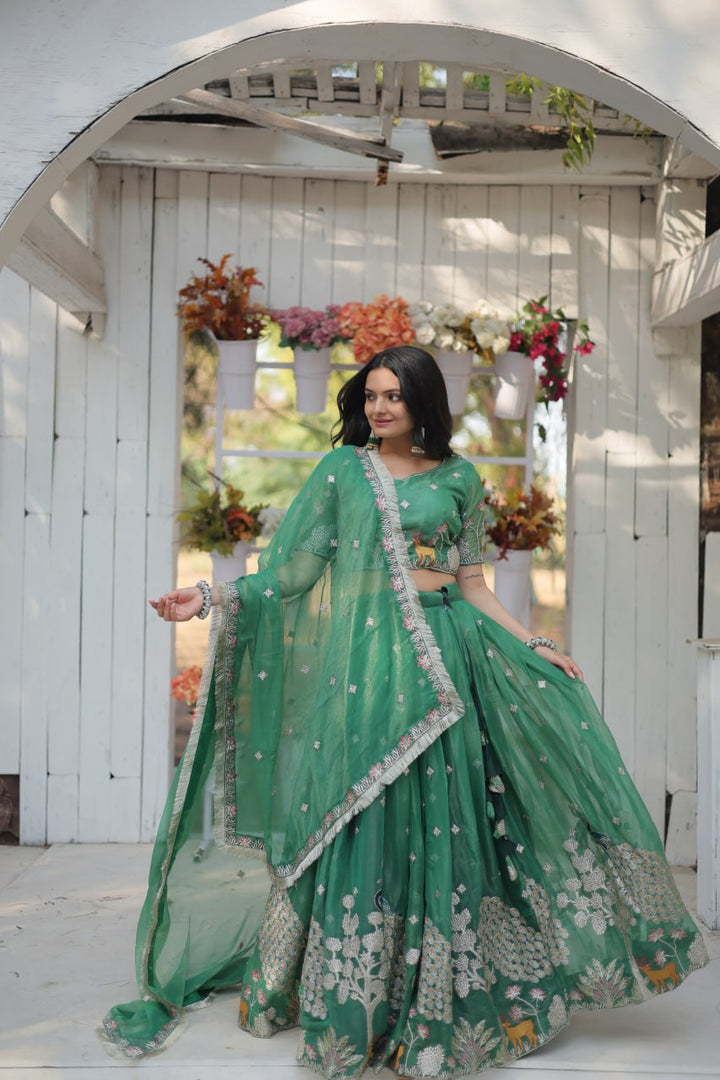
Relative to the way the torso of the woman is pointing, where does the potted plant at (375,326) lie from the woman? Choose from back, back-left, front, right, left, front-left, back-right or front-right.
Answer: back

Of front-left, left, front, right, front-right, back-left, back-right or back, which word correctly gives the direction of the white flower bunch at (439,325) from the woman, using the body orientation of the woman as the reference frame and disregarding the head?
back

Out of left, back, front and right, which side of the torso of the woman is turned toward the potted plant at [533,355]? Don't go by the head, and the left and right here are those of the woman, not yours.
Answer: back

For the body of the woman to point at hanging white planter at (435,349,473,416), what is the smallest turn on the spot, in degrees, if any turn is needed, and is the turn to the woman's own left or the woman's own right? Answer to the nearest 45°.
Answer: approximately 180°

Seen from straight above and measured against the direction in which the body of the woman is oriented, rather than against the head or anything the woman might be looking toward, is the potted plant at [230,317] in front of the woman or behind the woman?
behind

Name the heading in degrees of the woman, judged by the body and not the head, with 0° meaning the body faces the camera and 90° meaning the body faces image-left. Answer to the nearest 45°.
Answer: approximately 0°

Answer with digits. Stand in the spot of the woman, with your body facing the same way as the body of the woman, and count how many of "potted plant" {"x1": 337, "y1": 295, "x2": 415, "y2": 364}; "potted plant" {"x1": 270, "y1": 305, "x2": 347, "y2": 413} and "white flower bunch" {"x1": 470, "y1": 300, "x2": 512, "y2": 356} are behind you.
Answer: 3

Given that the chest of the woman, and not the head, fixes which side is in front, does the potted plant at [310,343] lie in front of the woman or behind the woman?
behind
